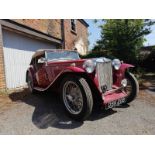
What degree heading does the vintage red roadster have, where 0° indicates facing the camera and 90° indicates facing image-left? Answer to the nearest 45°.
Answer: approximately 315°

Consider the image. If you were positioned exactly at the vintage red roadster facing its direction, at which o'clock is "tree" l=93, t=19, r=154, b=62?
The tree is roughly at 8 o'clock from the vintage red roadster.
